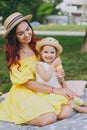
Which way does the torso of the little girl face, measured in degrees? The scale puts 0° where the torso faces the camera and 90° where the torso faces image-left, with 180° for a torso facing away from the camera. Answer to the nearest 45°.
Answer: approximately 315°

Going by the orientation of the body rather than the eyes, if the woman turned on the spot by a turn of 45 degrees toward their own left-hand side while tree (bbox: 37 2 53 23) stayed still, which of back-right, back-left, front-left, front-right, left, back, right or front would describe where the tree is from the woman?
left

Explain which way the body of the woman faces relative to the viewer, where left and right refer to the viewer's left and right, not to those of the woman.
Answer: facing the viewer and to the right of the viewer
